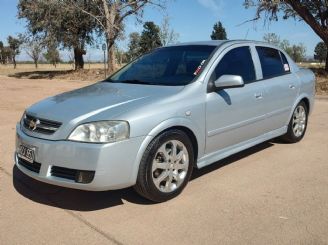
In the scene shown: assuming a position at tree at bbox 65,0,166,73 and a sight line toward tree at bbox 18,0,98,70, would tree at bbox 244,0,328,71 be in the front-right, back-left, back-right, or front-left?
back-left

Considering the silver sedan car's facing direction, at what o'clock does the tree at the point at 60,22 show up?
The tree is roughly at 4 o'clock from the silver sedan car.

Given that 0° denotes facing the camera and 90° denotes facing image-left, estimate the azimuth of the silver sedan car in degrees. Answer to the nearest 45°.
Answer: approximately 45°

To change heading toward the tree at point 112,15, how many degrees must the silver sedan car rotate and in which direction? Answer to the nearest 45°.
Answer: approximately 135° to its right

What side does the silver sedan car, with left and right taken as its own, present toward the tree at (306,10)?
back
